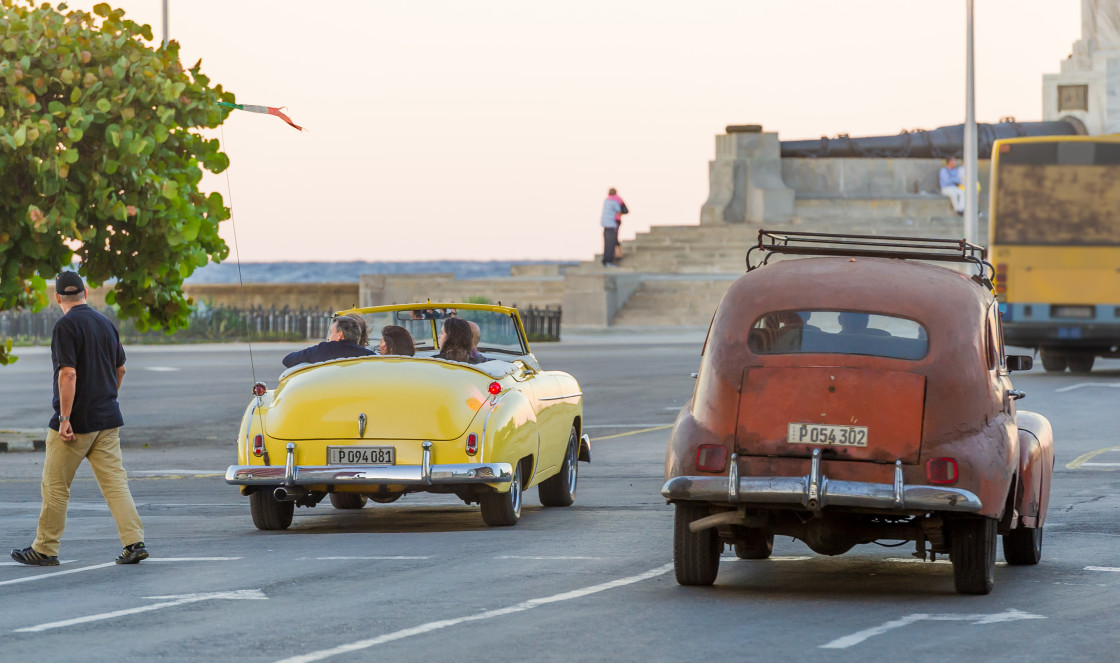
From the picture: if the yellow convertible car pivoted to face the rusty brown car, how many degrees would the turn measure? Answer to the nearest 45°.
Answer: approximately 135° to its right

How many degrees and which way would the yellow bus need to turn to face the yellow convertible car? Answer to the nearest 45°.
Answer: approximately 180°

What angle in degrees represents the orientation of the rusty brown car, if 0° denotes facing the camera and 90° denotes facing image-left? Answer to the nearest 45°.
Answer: approximately 180°

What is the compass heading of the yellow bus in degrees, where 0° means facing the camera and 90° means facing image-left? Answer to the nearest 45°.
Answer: approximately 180°

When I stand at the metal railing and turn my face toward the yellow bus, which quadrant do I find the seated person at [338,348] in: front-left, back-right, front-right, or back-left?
front-right

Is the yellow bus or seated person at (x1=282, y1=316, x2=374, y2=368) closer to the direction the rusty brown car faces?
the yellow bus

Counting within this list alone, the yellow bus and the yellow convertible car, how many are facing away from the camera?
2

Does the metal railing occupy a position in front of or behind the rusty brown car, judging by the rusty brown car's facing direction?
in front

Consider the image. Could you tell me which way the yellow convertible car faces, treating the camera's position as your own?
facing away from the viewer
